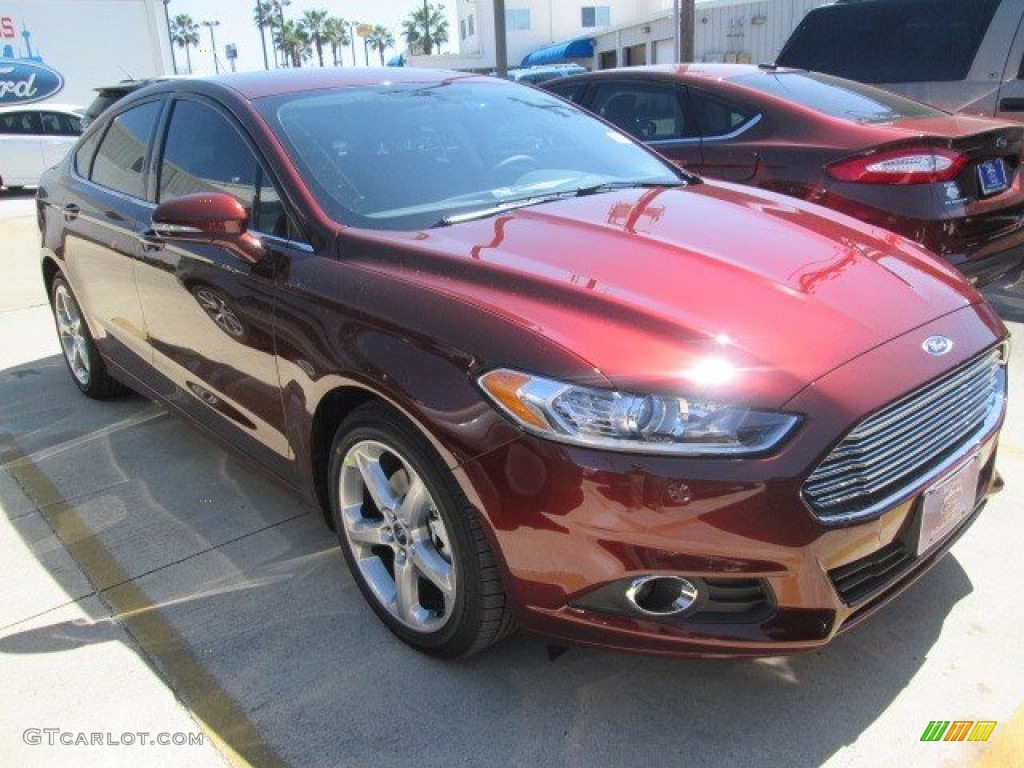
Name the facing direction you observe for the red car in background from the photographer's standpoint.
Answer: facing away from the viewer and to the left of the viewer

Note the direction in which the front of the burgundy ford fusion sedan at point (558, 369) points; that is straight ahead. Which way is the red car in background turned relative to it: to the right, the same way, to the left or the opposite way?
the opposite way

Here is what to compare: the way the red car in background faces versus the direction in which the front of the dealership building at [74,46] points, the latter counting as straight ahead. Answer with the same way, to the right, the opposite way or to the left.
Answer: the opposite way

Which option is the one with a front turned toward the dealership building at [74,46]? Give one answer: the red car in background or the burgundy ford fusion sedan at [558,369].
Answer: the red car in background

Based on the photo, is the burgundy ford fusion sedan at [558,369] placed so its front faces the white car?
no

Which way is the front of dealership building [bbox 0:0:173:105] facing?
toward the camera

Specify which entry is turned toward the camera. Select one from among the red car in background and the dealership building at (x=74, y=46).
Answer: the dealership building

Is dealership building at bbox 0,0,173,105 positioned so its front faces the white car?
yes

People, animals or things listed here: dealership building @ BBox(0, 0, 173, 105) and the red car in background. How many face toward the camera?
1

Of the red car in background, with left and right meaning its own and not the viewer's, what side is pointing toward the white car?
front

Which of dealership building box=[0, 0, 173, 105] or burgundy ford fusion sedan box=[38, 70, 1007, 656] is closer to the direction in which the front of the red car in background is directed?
the dealership building

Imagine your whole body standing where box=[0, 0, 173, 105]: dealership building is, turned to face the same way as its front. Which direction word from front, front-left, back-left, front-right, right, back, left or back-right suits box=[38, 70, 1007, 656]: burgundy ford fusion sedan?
front

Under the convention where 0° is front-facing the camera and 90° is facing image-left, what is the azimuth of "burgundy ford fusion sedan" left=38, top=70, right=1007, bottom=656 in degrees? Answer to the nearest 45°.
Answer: approximately 315°

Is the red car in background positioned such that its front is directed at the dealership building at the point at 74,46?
yes

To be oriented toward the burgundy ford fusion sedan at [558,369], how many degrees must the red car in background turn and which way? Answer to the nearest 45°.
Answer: approximately 135° to its left
